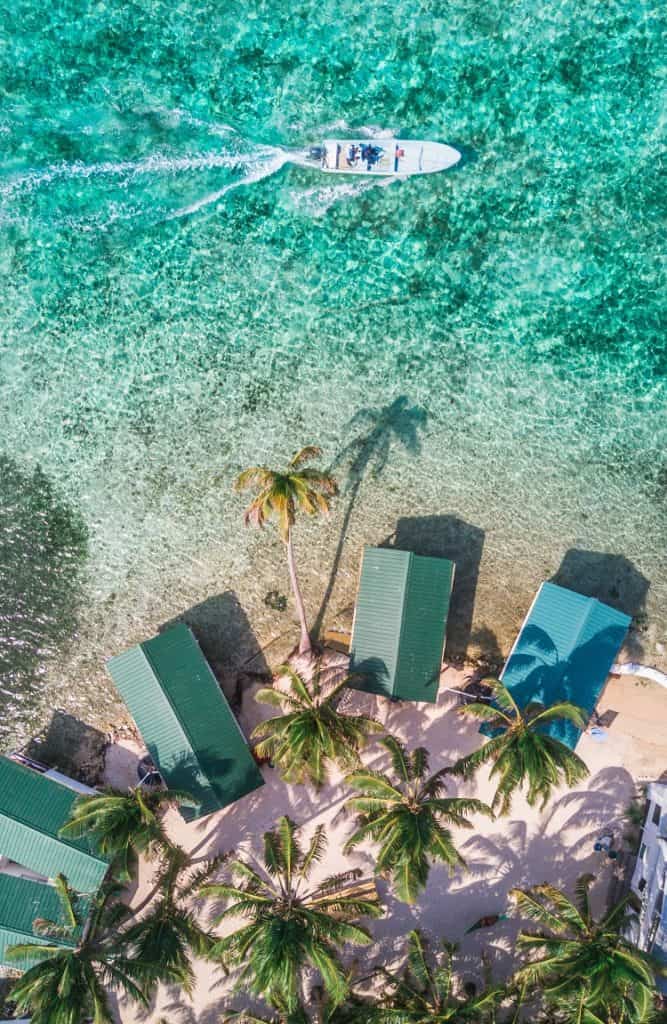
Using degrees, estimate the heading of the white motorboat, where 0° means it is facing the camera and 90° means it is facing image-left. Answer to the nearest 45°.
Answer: approximately 270°
